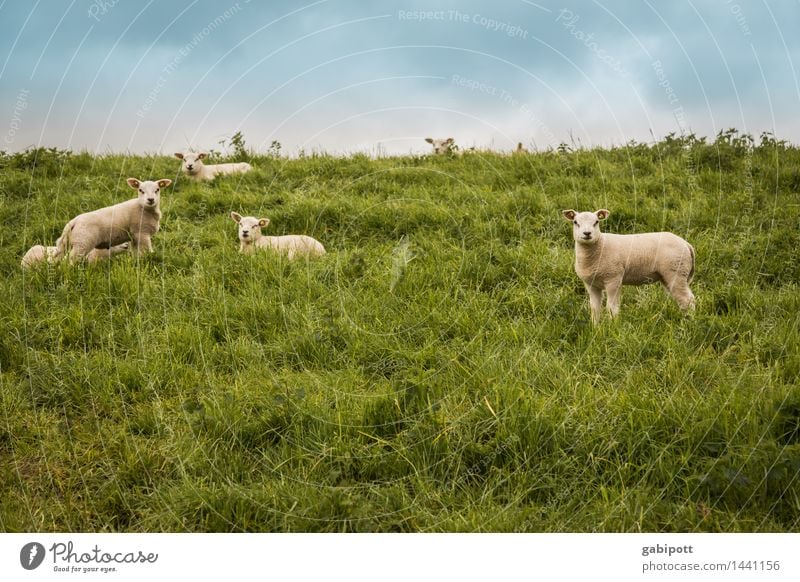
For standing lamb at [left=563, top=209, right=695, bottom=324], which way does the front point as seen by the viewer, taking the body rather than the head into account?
to the viewer's left

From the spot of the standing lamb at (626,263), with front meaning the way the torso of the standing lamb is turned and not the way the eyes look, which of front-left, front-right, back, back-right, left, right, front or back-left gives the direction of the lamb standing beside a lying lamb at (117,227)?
front

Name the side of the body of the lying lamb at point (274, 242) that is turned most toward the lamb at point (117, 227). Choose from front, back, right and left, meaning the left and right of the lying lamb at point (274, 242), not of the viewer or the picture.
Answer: front

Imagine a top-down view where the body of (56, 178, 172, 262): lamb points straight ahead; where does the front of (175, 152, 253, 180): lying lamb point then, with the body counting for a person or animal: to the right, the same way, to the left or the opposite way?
the opposite way

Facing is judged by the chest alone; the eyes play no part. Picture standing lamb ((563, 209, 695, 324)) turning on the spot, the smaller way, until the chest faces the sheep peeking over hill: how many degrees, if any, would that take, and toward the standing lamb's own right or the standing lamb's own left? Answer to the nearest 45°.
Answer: approximately 45° to the standing lamb's own right

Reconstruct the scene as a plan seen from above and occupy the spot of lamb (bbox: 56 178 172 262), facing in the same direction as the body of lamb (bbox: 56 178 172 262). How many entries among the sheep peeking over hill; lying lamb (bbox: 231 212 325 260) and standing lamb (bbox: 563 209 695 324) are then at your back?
0

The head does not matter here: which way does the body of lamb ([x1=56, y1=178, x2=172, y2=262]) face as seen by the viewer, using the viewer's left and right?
facing to the right of the viewer

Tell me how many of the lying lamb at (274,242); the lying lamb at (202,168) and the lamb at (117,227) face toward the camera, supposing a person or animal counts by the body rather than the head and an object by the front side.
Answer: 0

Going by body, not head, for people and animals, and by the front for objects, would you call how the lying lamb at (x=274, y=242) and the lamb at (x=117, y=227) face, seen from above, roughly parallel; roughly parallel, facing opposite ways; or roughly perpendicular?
roughly parallel, facing opposite ways

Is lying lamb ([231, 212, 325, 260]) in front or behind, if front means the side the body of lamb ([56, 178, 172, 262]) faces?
in front

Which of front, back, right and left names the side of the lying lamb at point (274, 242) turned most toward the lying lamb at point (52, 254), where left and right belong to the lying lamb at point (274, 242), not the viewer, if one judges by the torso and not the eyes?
front

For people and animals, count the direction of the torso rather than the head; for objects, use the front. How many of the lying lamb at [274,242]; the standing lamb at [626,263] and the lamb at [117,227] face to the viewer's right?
1

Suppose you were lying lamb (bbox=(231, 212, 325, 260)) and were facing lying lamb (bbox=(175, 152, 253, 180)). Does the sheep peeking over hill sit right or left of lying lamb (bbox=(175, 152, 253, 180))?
right

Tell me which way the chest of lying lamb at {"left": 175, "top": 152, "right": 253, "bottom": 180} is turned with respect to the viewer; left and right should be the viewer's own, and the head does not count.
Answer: facing to the left of the viewer

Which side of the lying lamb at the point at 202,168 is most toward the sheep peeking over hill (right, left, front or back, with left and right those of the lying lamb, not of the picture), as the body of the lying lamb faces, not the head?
back
